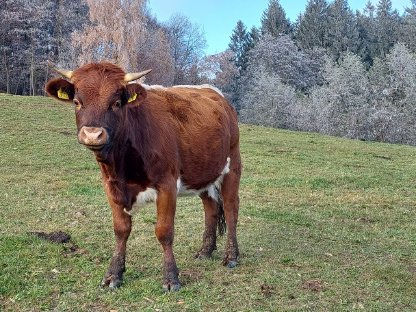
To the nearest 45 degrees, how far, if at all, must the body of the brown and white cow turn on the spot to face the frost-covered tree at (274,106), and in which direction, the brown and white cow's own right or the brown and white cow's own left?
approximately 135° to the brown and white cow's own right

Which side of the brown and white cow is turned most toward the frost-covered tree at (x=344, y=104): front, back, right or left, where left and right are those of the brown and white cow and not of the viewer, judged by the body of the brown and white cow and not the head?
back

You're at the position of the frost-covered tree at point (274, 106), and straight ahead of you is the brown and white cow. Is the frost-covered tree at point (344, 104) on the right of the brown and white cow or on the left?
left

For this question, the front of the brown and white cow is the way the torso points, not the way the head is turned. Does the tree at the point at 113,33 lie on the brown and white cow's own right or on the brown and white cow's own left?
on the brown and white cow's own right

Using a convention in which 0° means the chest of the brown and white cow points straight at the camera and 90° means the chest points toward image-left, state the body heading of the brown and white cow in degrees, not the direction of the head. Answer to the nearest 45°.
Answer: approximately 45°
